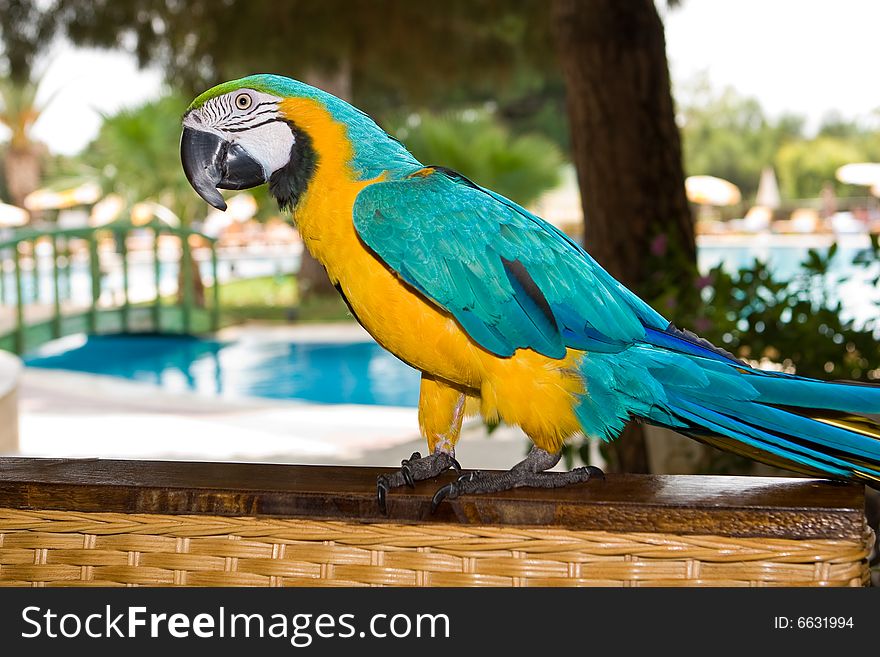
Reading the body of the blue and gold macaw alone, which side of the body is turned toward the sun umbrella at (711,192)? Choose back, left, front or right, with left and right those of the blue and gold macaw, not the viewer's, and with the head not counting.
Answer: right

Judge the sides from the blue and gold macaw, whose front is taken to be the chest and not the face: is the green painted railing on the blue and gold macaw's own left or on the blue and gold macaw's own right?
on the blue and gold macaw's own right

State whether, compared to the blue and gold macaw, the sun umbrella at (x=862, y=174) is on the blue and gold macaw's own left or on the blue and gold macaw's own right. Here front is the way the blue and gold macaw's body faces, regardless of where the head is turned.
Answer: on the blue and gold macaw's own right

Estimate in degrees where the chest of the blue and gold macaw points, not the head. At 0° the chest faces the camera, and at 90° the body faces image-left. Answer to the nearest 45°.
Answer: approximately 90°
